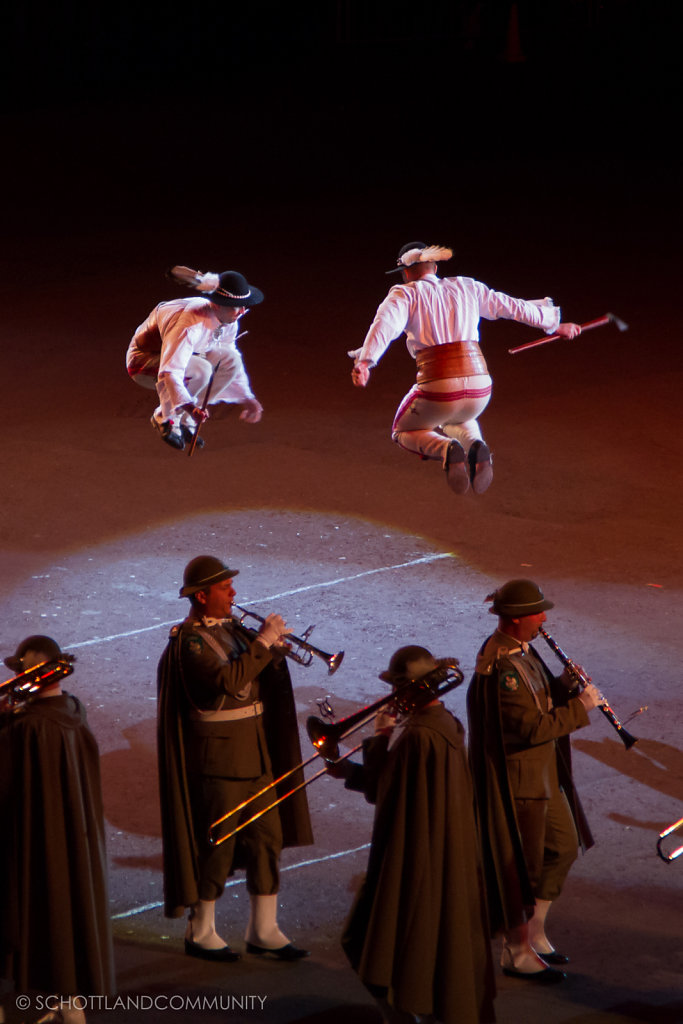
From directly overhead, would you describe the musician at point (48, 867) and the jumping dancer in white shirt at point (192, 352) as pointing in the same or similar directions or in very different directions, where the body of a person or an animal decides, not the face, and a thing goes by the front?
very different directions

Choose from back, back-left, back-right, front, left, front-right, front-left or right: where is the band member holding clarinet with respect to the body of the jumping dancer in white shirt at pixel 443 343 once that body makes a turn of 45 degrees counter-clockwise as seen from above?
left

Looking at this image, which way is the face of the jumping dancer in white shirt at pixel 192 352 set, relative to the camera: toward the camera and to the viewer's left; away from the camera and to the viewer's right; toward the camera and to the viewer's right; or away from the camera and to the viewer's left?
toward the camera and to the viewer's right

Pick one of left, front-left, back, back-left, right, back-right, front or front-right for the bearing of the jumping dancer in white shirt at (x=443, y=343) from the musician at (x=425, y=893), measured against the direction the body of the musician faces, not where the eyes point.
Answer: front-right

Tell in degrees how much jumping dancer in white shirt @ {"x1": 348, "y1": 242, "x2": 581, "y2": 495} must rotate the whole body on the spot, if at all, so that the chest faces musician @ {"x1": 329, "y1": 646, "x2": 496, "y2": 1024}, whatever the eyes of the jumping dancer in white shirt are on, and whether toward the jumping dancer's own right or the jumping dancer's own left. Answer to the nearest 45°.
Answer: approximately 135° to the jumping dancer's own left

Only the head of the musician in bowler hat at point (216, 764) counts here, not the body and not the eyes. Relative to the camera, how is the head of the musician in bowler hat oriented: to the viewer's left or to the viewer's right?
to the viewer's right

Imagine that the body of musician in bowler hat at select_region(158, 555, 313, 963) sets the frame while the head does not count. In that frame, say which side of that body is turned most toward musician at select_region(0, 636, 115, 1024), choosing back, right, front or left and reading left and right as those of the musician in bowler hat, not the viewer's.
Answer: right

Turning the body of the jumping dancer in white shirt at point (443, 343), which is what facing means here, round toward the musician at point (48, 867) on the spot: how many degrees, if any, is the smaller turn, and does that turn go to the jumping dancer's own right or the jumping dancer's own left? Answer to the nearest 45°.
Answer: approximately 135° to the jumping dancer's own left

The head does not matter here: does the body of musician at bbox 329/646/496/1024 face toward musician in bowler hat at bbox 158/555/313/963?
yes

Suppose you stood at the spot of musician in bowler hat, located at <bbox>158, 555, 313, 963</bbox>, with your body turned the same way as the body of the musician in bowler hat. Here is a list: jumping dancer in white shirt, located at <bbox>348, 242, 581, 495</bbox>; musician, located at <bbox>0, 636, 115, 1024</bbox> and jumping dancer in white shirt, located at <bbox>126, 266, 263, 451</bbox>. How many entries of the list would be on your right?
1

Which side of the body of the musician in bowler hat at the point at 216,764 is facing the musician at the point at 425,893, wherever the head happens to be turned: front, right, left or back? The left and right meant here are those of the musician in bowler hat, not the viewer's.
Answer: front

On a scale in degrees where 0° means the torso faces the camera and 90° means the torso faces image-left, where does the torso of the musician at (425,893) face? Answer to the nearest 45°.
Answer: approximately 135°

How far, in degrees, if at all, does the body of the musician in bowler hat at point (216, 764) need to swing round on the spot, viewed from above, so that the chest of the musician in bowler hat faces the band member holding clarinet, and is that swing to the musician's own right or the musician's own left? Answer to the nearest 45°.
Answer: approximately 45° to the musician's own left

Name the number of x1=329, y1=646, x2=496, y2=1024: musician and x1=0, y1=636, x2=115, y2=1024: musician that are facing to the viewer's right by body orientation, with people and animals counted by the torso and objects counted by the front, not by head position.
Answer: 0

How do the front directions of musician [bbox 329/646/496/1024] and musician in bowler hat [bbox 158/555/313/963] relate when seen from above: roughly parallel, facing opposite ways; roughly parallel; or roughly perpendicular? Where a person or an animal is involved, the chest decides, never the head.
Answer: roughly parallel, facing opposite ways
